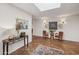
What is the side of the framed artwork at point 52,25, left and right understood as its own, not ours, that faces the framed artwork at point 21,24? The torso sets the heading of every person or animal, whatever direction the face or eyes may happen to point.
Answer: right

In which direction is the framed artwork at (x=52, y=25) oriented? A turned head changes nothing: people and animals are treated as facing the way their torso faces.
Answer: toward the camera
